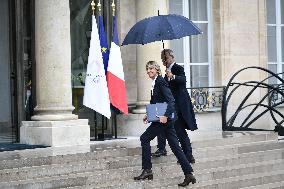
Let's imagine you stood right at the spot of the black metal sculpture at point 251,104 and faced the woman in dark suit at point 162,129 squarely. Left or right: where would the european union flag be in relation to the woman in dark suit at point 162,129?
right

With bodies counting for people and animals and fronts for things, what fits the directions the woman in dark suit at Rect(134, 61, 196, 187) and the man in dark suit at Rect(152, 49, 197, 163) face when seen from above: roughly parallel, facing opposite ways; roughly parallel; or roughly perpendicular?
roughly parallel

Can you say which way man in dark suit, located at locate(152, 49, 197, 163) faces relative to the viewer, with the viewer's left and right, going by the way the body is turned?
facing to the left of the viewer

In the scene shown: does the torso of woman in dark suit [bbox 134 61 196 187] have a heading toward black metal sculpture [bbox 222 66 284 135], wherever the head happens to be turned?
no

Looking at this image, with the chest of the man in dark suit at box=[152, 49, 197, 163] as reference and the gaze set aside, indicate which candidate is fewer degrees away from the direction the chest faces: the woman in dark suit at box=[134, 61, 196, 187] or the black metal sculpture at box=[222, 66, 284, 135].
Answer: the woman in dark suit

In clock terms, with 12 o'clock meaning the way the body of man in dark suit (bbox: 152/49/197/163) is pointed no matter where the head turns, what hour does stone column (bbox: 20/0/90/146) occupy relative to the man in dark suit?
The stone column is roughly at 1 o'clock from the man in dark suit.

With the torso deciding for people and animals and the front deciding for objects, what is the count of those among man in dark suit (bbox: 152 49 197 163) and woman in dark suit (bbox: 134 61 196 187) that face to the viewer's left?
2

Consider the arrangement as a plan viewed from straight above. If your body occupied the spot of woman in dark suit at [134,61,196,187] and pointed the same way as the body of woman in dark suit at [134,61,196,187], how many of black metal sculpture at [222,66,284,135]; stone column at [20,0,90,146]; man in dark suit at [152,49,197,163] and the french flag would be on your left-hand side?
0

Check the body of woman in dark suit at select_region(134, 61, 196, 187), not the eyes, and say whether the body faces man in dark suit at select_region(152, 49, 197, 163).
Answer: no

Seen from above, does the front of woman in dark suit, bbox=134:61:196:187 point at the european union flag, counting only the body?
no

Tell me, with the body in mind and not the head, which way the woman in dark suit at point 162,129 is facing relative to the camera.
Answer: to the viewer's left

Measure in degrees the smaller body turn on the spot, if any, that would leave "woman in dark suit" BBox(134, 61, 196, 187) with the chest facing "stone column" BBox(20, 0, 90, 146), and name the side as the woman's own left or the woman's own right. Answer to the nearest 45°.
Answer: approximately 45° to the woman's own right
